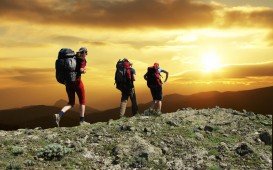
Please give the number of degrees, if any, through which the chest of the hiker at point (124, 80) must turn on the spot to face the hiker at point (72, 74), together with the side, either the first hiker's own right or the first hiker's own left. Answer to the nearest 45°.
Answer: approximately 180°

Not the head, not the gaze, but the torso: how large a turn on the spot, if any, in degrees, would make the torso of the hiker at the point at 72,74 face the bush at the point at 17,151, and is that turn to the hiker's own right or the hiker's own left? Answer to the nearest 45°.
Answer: approximately 135° to the hiker's own right

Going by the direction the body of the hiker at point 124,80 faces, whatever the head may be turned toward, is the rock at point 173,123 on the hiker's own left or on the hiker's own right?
on the hiker's own right

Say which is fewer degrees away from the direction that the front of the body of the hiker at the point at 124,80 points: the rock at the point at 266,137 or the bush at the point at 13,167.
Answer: the rock

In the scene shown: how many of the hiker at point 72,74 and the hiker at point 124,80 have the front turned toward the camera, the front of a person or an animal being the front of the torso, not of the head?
0

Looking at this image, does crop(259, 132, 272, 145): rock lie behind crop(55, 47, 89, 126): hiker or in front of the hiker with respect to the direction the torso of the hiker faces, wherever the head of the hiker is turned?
in front

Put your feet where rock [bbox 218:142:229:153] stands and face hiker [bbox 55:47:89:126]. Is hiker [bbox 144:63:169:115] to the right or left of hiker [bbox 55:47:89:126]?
right

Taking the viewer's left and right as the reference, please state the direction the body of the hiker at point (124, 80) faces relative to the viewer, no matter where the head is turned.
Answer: facing away from the viewer and to the right of the viewer

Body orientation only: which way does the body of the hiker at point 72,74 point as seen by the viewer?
to the viewer's right

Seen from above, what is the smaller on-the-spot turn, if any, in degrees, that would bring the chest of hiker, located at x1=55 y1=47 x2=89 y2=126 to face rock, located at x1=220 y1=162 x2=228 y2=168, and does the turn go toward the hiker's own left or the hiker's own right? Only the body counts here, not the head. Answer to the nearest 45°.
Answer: approximately 45° to the hiker's own right

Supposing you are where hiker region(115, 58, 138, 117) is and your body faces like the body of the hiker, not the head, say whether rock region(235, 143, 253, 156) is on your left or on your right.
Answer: on your right

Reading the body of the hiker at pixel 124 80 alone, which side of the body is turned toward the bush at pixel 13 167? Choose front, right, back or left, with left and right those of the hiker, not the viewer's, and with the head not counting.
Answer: back
